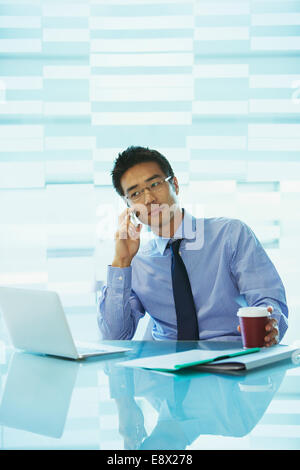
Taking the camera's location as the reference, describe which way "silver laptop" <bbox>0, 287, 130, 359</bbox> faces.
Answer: facing away from the viewer and to the right of the viewer
